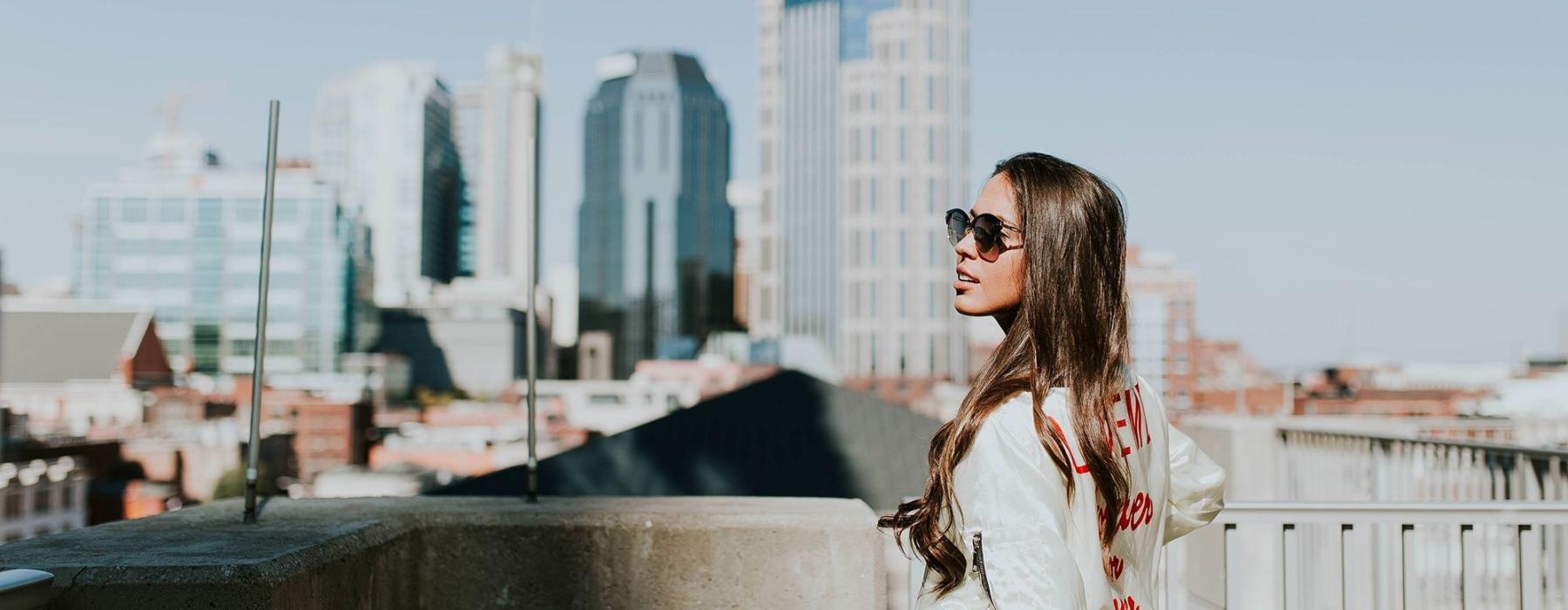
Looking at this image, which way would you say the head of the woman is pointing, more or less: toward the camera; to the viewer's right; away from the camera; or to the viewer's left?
to the viewer's left

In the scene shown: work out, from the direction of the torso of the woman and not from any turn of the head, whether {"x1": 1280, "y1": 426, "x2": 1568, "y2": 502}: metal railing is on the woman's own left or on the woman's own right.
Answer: on the woman's own right

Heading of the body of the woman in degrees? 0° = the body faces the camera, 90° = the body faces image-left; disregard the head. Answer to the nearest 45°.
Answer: approximately 135°

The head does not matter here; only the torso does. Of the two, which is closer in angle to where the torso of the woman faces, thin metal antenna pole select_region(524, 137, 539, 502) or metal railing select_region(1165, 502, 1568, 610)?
the thin metal antenna pole

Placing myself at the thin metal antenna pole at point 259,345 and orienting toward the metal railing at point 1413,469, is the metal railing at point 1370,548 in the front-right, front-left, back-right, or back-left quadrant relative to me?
front-right

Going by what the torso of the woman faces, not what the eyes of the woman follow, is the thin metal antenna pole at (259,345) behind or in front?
in front

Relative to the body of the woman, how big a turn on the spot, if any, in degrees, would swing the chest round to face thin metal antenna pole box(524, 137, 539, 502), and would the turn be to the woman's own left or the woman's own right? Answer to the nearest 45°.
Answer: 0° — they already face it

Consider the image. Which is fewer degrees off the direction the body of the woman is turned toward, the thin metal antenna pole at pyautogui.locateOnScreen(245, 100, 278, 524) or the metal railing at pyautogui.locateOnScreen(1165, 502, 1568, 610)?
the thin metal antenna pole
